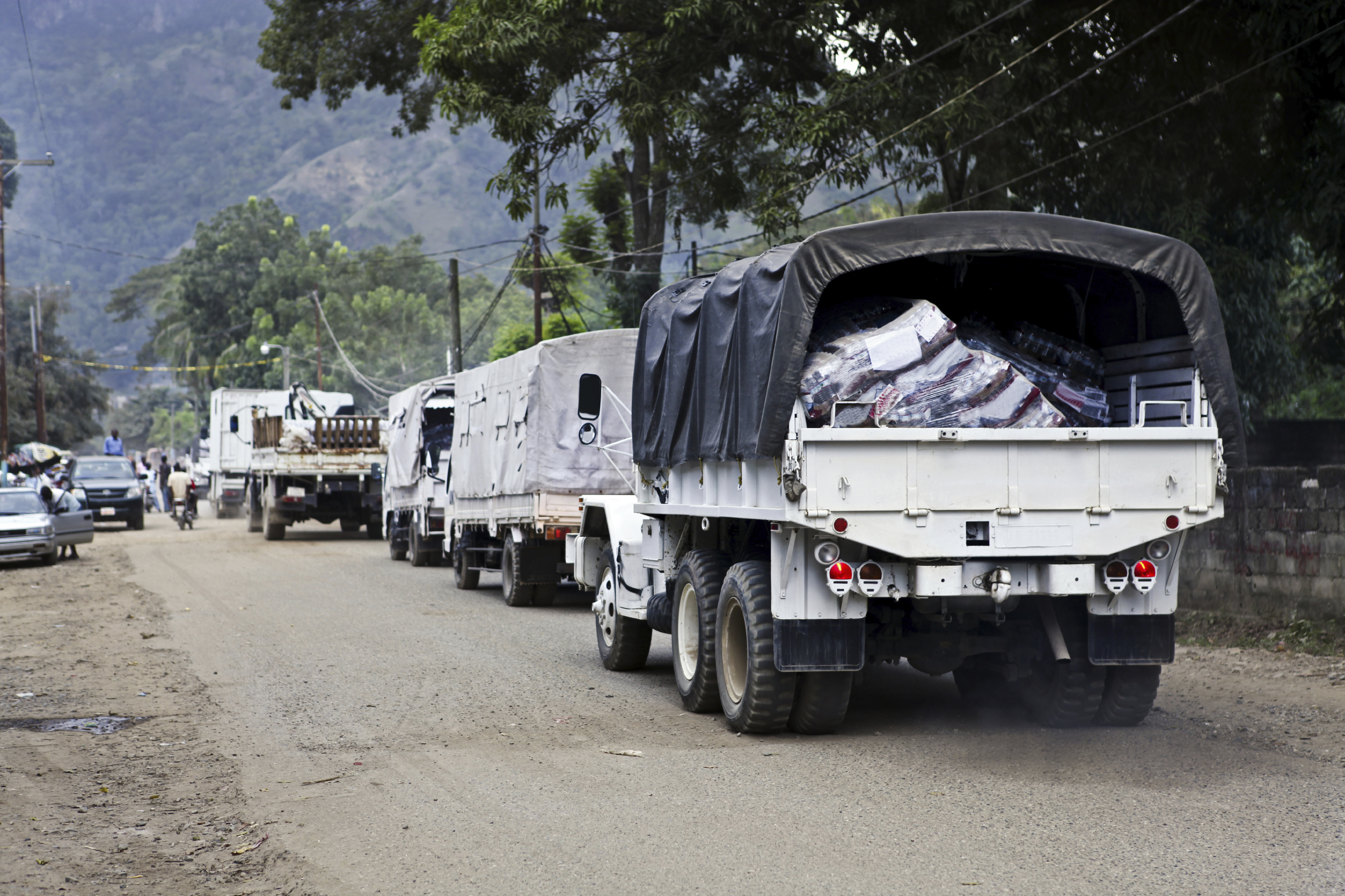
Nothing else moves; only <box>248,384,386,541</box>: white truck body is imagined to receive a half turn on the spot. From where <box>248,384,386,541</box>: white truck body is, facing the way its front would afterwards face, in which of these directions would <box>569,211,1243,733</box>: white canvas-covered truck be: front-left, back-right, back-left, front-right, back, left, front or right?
front

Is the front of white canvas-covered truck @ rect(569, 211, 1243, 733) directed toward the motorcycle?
yes

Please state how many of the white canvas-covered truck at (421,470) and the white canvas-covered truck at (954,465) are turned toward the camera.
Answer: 0

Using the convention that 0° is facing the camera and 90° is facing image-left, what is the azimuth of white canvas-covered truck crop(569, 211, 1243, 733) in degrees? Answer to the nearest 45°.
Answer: approximately 135°

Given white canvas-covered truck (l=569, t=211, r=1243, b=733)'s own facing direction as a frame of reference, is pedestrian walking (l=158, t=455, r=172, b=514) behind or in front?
in front

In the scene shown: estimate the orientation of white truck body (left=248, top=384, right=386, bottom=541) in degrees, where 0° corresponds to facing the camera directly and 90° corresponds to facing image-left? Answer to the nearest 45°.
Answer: approximately 180°

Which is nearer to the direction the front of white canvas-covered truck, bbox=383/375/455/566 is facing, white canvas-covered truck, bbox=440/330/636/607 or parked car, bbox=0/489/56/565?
the parked car

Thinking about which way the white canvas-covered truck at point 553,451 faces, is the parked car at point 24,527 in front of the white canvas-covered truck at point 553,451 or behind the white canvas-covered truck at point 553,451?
in front

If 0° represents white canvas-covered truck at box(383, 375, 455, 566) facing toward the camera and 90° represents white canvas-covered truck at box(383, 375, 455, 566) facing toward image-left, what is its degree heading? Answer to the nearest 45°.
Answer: approximately 135°
